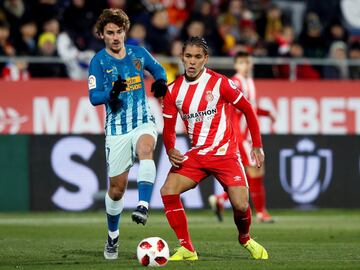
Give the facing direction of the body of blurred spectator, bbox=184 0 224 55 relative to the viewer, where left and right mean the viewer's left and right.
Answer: facing the viewer

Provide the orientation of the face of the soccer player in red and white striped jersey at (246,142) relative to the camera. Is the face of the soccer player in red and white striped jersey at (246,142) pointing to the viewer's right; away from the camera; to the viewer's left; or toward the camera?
toward the camera

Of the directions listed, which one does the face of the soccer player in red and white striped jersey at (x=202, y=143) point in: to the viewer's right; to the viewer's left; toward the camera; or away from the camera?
toward the camera

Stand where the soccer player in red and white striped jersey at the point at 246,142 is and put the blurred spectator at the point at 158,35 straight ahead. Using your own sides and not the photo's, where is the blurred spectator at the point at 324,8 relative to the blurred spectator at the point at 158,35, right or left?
right

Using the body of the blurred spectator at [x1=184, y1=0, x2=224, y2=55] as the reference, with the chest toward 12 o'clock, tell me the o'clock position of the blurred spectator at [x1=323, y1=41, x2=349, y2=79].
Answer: the blurred spectator at [x1=323, y1=41, x2=349, y2=79] is roughly at 9 o'clock from the blurred spectator at [x1=184, y1=0, x2=224, y2=55].

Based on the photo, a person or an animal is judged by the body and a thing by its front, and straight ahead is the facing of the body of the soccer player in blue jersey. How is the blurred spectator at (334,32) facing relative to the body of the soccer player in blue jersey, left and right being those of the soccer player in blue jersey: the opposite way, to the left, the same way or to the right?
the same way

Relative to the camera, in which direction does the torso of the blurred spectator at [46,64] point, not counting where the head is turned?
toward the camera

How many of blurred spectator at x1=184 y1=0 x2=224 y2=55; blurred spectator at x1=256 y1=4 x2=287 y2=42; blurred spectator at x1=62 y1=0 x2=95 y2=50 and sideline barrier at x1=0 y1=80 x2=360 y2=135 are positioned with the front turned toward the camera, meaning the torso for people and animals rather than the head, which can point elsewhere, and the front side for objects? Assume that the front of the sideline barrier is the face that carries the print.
4

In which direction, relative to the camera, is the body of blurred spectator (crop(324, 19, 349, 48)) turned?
toward the camera

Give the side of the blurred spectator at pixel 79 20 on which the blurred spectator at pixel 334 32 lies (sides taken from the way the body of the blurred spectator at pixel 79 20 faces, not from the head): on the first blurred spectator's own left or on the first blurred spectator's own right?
on the first blurred spectator's own left

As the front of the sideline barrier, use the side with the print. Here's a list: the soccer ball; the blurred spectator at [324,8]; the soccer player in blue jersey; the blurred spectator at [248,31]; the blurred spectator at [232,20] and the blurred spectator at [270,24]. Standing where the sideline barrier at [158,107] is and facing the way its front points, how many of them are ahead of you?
2

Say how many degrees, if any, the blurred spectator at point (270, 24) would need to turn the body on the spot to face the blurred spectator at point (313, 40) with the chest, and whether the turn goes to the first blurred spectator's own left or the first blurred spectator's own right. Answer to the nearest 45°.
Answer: approximately 90° to the first blurred spectator's own left

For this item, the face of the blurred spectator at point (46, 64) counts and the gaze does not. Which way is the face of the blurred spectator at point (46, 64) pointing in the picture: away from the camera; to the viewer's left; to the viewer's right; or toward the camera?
toward the camera

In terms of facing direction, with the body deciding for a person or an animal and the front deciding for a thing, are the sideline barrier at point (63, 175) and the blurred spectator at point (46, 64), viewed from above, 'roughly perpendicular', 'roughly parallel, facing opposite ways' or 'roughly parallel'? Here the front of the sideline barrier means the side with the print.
roughly parallel
